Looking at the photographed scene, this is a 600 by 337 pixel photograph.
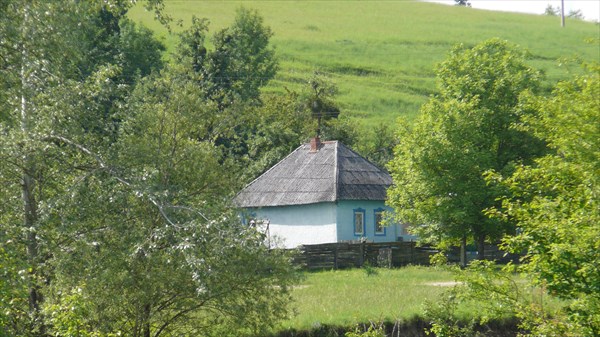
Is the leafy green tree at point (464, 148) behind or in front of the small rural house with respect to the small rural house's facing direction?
in front

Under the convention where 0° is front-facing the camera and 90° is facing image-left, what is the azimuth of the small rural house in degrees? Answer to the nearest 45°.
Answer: approximately 315°

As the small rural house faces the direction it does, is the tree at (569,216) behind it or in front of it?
in front

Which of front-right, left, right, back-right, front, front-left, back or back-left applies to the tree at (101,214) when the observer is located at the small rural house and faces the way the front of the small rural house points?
front-right

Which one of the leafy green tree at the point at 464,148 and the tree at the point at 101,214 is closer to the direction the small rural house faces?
the leafy green tree
